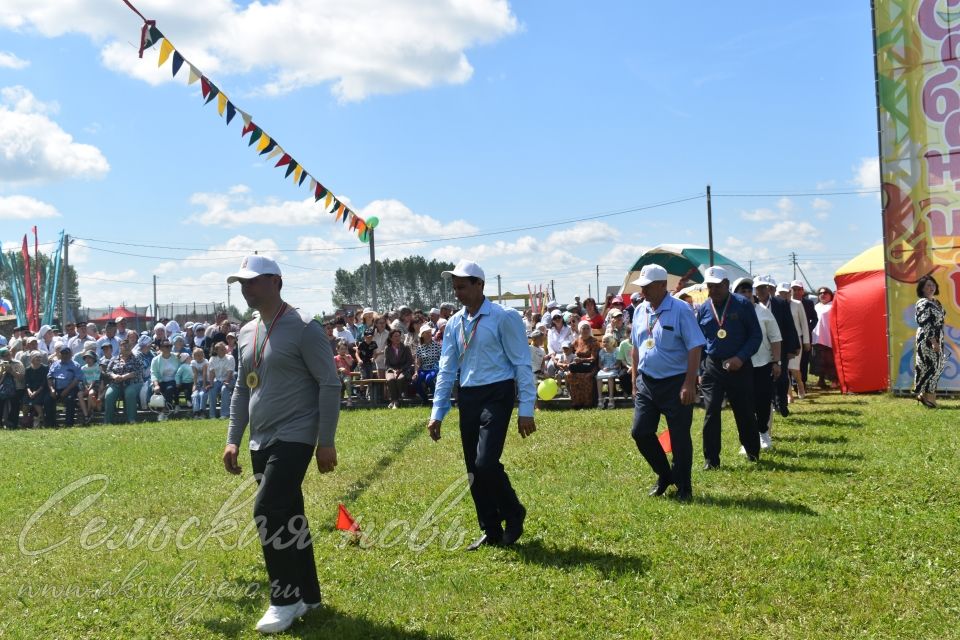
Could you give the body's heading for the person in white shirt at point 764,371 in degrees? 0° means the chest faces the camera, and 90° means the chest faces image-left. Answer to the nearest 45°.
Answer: approximately 45°

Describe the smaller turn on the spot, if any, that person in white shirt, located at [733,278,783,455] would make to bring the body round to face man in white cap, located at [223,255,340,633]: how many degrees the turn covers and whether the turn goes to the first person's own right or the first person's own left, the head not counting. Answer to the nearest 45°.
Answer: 0° — they already face them

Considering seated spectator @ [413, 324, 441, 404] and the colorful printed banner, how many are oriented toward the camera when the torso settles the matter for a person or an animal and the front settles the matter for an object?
2

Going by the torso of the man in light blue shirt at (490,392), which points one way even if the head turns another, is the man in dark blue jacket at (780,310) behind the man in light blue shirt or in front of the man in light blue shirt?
behind

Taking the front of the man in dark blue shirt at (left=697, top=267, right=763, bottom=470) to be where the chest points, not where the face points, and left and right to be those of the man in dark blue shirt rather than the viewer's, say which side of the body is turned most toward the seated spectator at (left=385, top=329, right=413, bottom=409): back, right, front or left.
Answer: right

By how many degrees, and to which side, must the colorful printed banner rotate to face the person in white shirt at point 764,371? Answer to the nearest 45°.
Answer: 0° — it already faces them

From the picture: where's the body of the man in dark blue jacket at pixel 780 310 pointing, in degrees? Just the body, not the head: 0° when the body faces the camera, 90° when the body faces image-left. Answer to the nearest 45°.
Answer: approximately 45°

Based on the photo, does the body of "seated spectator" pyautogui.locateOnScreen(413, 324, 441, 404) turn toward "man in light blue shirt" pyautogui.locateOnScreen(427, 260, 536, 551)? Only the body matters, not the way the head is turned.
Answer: yes

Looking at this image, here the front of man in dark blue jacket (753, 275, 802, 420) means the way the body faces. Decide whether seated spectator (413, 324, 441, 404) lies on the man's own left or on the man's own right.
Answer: on the man's own right

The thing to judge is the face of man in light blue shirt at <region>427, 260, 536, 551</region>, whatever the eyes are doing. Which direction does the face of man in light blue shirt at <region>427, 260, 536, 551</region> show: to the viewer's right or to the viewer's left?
to the viewer's left

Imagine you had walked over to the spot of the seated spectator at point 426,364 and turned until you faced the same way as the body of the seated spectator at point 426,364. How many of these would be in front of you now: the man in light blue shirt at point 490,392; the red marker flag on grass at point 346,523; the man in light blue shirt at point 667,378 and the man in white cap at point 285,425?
4

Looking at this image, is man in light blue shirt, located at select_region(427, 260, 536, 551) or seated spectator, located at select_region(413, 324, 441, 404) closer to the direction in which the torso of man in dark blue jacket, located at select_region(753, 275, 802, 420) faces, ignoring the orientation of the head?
the man in light blue shirt

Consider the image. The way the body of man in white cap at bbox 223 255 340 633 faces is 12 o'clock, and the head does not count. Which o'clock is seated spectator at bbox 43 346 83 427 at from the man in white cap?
The seated spectator is roughly at 4 o'clock from the man in white cap.
